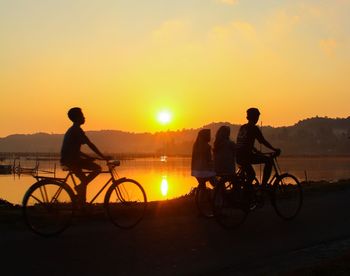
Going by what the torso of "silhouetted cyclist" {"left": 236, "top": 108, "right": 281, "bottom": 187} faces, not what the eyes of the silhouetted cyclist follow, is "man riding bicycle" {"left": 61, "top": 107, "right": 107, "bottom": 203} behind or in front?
behind

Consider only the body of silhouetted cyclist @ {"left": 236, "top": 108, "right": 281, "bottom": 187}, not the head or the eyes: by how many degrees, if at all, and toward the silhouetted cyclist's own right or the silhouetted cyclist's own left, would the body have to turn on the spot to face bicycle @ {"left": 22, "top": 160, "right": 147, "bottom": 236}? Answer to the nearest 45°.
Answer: approximately 135° to the silhouetted cyclist's own right

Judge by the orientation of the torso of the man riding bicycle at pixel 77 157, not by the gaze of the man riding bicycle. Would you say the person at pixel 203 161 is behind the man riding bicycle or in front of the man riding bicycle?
in front

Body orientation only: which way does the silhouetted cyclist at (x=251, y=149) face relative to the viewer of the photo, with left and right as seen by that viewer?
facing to the right of the viewer

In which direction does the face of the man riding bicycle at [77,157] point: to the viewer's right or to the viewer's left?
to the viewer's right

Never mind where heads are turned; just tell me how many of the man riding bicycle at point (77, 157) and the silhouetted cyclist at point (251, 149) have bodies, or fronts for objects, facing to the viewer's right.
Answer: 2

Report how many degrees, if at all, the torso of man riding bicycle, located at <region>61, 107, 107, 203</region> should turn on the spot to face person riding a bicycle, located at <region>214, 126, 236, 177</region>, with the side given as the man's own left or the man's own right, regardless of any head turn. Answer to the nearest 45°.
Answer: approximately 45° to the man's own left

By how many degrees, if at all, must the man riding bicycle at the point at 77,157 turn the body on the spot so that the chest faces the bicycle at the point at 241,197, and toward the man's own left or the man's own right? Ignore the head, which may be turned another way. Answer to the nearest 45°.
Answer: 0° — they already face it

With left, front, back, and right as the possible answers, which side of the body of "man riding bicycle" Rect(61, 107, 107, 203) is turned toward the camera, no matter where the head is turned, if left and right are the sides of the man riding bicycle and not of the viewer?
right

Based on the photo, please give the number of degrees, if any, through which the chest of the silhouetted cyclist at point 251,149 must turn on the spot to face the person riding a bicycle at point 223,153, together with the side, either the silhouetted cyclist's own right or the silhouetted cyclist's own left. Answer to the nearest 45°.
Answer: approximately 135° to the silhouetted cyclist's own left
